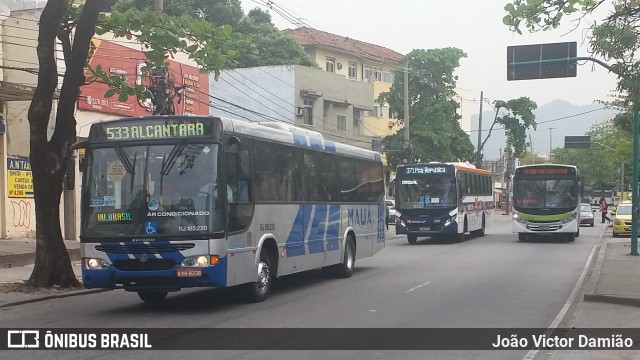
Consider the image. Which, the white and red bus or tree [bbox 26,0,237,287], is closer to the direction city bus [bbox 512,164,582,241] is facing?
the tree

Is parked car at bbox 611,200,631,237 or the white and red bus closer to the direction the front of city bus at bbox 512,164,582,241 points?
the white and red bus

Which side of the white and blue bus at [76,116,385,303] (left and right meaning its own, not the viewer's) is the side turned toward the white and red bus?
back

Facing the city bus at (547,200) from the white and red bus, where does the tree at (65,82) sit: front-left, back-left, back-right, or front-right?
back-right

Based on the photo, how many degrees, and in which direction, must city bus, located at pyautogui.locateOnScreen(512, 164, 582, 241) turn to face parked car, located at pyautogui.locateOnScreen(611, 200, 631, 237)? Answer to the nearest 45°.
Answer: approximately 135° to its left

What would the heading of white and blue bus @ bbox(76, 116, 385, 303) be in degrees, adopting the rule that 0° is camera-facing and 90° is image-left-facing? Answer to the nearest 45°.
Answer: approximately 45°
